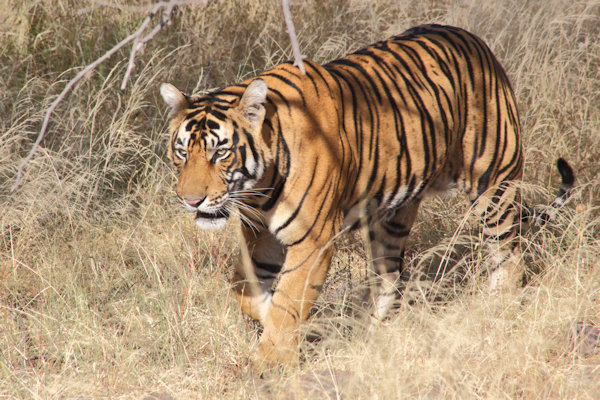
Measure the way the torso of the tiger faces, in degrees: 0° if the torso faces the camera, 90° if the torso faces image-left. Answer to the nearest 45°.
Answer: approximately 45°
